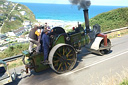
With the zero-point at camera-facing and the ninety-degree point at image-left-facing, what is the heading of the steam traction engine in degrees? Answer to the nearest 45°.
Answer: approximately 225°
